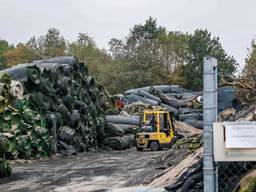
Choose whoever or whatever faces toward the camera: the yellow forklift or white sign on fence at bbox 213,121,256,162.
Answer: the white sign on fence

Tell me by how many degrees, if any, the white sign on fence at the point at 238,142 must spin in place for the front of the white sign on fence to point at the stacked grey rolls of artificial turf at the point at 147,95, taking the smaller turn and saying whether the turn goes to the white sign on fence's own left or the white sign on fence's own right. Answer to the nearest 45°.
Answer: approximately 180°

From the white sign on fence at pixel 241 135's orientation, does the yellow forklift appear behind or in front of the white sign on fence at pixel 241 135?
behind

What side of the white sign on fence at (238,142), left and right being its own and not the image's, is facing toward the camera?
front
